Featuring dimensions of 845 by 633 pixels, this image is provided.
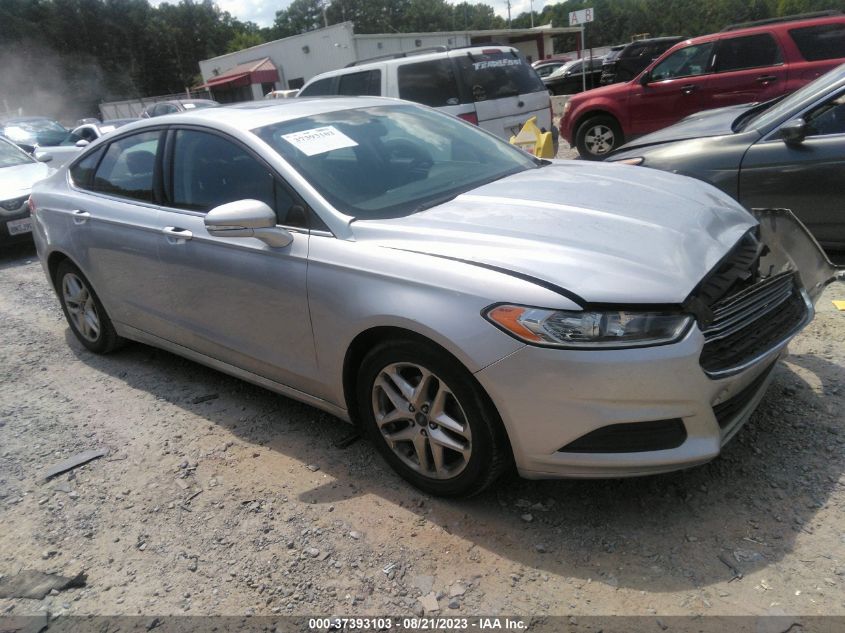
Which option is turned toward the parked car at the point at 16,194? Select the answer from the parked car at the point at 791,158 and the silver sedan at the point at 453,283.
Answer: the parked car at the point at 791,158

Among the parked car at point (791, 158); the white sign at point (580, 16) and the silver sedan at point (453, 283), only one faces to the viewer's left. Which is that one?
the parked car

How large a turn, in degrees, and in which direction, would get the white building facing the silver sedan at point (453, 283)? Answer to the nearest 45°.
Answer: approximately 45° to its left

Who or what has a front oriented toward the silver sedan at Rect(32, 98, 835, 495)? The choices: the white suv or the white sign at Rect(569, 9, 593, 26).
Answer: the white sign

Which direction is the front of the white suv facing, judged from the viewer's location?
facing away from the viewer and to the left of the viewer

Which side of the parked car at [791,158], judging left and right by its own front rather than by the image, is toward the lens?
left

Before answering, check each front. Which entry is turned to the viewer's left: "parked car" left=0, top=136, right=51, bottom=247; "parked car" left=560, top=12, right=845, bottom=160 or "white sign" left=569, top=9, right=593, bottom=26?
"parked car" left=560, top=12, right=845, bottom=160

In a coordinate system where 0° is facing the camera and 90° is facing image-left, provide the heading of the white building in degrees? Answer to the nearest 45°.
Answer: approximately 45°
